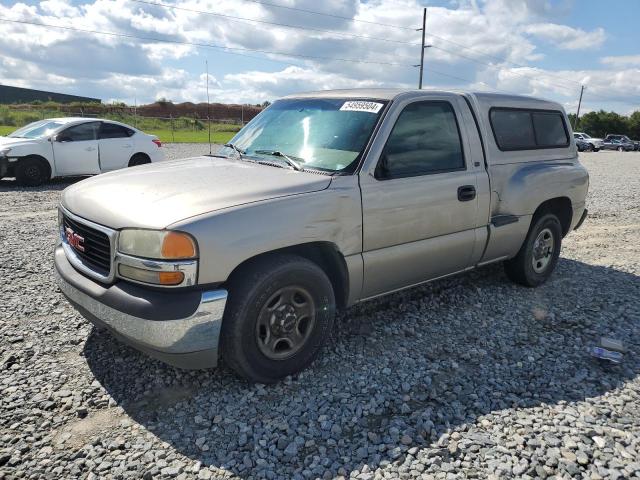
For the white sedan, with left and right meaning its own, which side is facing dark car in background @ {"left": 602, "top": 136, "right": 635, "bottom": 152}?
back

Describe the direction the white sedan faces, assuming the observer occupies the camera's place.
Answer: facing the viewer and to the left of the viewer
